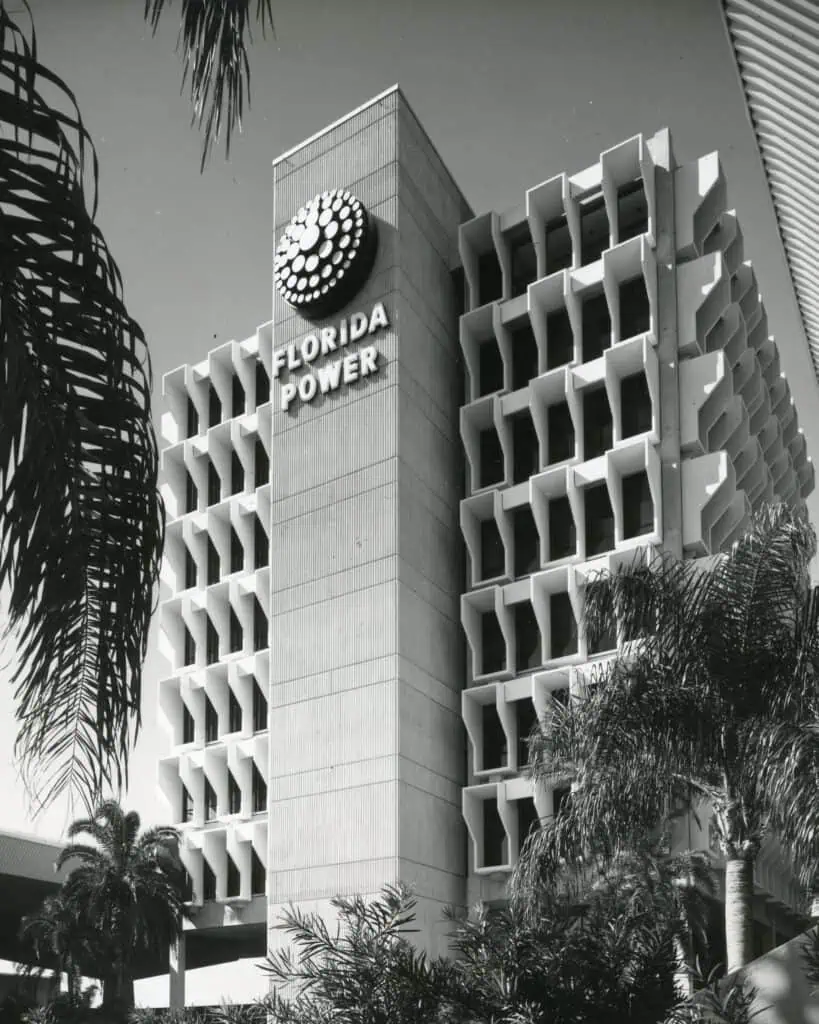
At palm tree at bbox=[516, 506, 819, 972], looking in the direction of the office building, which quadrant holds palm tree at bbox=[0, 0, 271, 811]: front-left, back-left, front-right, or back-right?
back-left

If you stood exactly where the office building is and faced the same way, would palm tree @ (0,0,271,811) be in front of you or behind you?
in front

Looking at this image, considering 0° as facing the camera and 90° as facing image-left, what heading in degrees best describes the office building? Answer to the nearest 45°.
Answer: approximately 45°

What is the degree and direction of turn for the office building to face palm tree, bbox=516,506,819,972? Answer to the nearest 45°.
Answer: approximately 45° to its left
